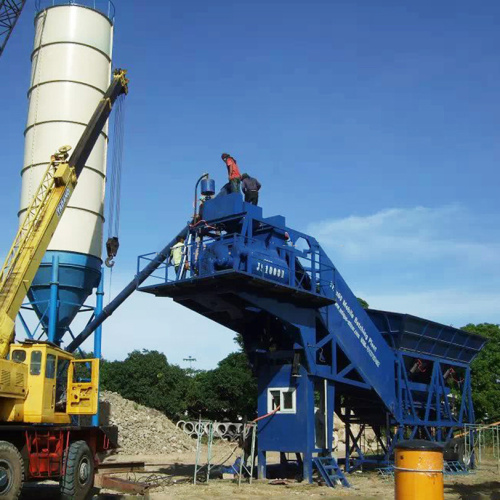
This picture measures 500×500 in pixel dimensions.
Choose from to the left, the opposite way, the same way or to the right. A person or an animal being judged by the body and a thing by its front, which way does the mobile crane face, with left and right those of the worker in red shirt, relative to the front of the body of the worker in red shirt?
the opposite way

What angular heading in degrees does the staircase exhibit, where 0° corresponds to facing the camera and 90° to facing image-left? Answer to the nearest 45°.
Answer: approximately 315°
